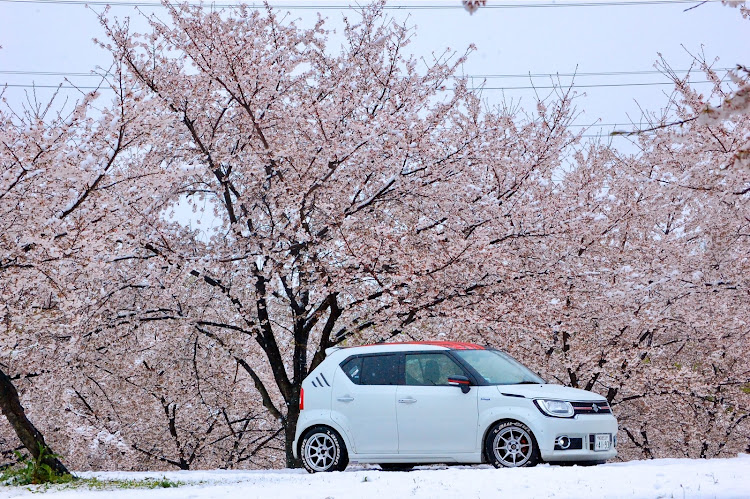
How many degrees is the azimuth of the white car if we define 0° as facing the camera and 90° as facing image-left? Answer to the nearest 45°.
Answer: approximately 315°

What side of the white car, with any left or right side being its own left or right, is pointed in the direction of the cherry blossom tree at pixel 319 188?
back
